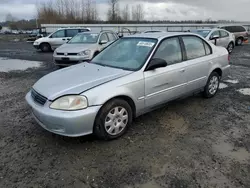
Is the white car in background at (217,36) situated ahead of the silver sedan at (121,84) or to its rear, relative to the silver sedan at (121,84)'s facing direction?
to the rear

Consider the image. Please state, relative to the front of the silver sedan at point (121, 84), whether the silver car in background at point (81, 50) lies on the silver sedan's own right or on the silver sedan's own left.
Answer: on the silver sedan's own right

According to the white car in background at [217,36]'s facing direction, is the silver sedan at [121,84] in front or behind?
in front

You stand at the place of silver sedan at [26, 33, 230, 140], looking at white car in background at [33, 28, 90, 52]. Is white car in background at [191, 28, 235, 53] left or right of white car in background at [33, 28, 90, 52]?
right

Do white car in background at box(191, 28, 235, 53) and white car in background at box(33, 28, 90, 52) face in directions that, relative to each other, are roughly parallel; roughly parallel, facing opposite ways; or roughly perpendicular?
roughly parallel

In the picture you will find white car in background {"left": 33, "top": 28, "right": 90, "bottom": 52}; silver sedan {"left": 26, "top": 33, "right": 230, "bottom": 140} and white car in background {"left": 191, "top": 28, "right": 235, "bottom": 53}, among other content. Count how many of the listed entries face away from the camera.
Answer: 0

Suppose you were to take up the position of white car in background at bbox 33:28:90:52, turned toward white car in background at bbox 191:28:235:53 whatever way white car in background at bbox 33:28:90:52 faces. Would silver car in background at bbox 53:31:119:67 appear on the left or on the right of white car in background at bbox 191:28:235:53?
right

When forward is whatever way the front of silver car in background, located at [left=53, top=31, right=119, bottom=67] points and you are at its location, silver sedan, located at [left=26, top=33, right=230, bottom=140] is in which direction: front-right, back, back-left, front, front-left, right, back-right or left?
front-left

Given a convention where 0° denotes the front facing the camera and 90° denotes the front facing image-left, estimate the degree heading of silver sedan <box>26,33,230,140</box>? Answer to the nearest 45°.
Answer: approximately 45°

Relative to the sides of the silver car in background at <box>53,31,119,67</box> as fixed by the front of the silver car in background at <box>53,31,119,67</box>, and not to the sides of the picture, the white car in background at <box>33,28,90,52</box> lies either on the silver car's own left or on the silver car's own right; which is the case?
on the silver car's own right

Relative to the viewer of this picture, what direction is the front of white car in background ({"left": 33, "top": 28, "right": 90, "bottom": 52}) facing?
facing to the left of the viewer

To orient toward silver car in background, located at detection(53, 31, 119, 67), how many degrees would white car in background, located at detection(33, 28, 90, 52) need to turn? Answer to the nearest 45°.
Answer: approximately 90° to its left
